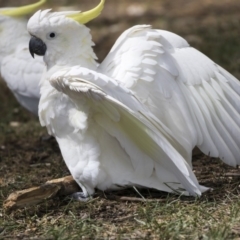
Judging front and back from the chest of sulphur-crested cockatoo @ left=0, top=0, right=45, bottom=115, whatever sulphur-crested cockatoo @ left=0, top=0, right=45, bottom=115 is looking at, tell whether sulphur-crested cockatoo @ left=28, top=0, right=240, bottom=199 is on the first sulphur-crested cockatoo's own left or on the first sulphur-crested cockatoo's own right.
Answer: on the first sulphur-crested cockatoo's own left

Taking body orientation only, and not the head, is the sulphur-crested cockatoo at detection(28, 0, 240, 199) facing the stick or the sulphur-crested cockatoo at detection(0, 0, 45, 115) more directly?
the stick

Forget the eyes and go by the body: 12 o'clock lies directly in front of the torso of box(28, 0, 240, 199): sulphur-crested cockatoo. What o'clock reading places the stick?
The stick is roughly at 11 o'clock from the sulphur-crested cockatoo.

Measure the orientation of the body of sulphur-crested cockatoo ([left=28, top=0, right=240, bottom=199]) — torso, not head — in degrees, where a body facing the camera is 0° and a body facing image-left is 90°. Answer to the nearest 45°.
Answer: approximately 90°

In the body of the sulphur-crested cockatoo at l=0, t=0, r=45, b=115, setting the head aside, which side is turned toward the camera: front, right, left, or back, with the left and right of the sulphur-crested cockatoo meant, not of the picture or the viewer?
left

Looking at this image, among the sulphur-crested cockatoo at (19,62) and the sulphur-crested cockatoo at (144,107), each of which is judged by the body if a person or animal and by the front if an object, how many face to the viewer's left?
2

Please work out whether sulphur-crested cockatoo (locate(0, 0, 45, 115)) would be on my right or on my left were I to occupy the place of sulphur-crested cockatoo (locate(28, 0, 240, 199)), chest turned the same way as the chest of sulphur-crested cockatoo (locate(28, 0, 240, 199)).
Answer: on my right
